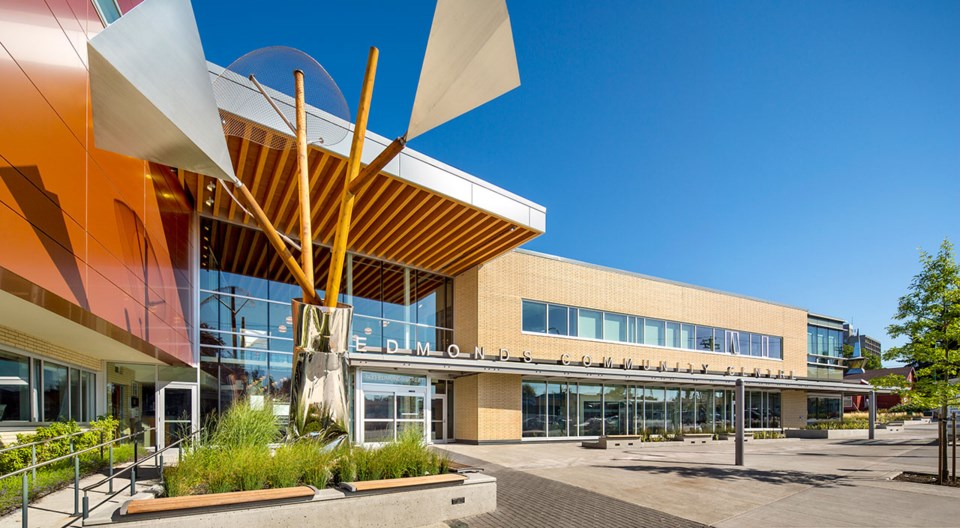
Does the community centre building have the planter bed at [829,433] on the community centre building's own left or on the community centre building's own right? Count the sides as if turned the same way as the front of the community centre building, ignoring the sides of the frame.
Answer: on the community centre building's own left

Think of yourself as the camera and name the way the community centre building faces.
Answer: facing the viewer and to the right of the viewer
